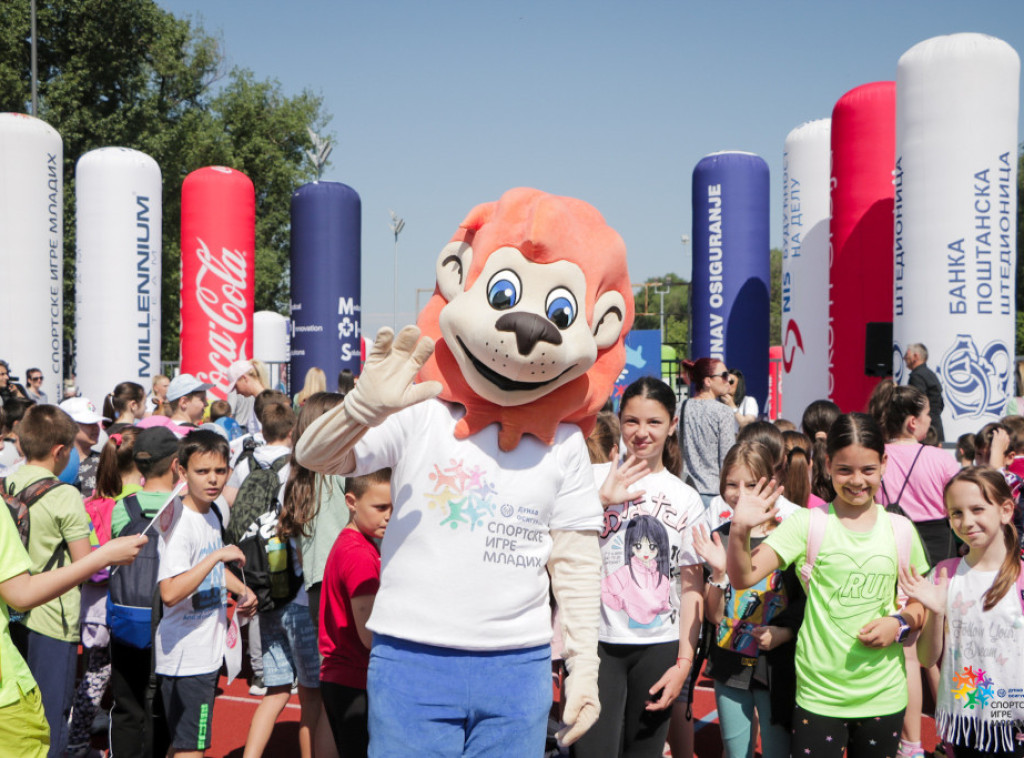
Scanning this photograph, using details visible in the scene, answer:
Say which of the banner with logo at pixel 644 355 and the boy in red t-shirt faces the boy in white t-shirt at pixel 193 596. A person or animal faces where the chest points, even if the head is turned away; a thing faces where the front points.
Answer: the banner with logo

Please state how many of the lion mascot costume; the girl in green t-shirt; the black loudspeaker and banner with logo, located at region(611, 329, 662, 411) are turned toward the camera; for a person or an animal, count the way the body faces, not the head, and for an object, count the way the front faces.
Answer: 4

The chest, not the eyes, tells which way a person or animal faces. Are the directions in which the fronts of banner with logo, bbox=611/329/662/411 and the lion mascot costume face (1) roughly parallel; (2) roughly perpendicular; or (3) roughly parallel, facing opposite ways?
roughly parallel

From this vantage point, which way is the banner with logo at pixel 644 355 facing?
toward the camera

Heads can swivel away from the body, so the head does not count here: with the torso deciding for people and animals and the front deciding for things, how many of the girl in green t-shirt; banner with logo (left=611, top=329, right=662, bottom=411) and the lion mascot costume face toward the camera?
3

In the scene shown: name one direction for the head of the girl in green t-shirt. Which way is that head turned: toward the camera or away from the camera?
toward the camera

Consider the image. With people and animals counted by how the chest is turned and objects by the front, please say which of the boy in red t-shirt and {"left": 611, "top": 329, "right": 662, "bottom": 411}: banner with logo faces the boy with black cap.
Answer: the banner with logo

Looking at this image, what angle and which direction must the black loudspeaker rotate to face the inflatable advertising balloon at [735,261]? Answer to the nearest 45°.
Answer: approximately 135° to its right

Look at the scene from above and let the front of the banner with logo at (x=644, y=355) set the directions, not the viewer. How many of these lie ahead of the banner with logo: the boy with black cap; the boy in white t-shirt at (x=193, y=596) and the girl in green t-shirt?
3

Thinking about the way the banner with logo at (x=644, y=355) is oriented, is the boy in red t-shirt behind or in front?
in front
